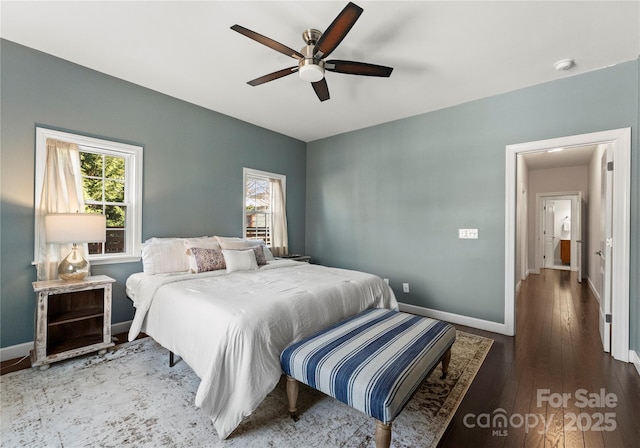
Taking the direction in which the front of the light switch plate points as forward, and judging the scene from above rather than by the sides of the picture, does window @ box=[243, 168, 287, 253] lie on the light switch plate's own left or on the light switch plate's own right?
on the light switch plate's own right

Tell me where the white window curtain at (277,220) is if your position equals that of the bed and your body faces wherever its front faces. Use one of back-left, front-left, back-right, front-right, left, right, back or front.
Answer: back-left

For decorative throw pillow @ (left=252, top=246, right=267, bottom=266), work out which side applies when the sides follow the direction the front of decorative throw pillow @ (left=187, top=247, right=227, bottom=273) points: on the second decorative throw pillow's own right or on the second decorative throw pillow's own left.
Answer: on the second decorative throw pillow's own left

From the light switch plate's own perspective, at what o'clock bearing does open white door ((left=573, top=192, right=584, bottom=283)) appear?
The open white door is roughly at 7 o'clock from the light switch plate.

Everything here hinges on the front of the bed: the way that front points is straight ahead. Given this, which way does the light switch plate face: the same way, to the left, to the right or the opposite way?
to the right

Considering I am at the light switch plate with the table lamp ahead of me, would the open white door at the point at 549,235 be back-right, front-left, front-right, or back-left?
back-right

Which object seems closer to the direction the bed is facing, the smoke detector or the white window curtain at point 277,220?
the smoke detector

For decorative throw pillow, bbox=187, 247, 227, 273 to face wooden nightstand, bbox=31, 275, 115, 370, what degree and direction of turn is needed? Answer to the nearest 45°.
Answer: approximately 135° to its right

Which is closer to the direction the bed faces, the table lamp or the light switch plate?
the light switch plate
